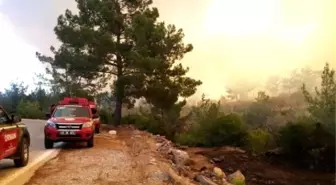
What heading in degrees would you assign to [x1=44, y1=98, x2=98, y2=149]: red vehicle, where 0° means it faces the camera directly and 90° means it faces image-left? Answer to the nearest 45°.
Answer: approximately 0°

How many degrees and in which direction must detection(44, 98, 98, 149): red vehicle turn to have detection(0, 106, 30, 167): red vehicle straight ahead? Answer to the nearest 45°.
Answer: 0° — it already faces it

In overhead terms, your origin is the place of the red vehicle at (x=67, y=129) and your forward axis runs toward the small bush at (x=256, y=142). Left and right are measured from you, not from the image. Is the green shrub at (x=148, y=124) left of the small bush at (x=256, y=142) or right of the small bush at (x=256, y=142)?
left

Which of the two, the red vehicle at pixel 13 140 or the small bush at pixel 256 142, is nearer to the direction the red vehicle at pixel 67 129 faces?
the red vehicle

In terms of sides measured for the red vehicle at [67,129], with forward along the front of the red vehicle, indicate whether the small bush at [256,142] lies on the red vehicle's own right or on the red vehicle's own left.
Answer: on the red vehicle's own left

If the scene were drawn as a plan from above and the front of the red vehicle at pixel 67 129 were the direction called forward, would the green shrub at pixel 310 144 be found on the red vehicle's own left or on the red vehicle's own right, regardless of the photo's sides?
on the red vehicle's own left
